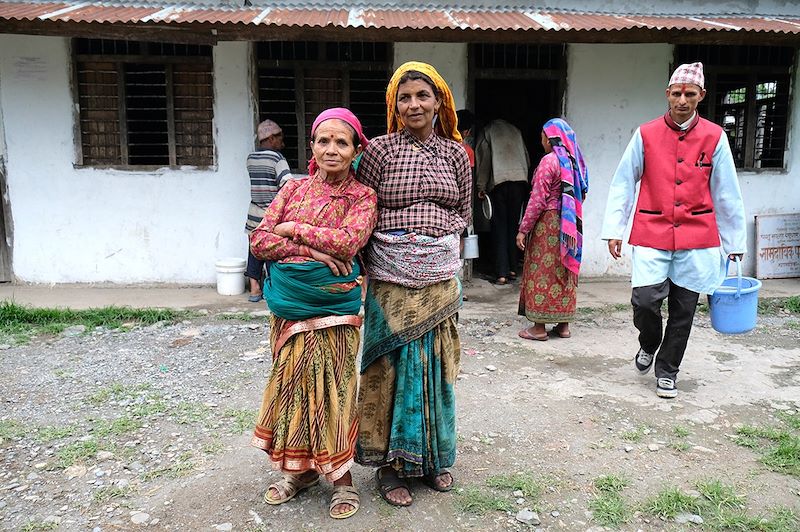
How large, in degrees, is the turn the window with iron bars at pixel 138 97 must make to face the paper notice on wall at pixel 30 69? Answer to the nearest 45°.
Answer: approximately 90° to its right

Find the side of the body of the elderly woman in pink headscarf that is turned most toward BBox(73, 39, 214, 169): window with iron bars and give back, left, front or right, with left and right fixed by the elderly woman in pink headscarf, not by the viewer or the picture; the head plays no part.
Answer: back

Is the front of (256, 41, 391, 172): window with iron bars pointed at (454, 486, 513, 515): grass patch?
yes

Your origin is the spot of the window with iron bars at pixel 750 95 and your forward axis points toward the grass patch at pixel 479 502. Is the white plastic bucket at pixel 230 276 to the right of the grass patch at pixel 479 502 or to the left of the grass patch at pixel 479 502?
right

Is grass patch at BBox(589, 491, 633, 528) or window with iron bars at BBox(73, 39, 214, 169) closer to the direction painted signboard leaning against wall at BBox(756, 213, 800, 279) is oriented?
the grass patch

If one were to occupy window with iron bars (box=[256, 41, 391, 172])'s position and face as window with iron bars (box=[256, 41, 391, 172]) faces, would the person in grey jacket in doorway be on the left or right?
on its left

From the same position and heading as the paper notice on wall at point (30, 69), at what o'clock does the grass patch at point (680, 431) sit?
The grass patch is roughly at 11 o'clock from the paper notice on wall.

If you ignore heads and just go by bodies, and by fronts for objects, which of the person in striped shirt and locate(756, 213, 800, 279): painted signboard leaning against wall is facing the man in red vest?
the painted signboard leaning against wall

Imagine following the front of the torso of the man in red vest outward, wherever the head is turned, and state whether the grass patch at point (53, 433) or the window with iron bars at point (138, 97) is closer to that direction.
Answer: the grass patch
